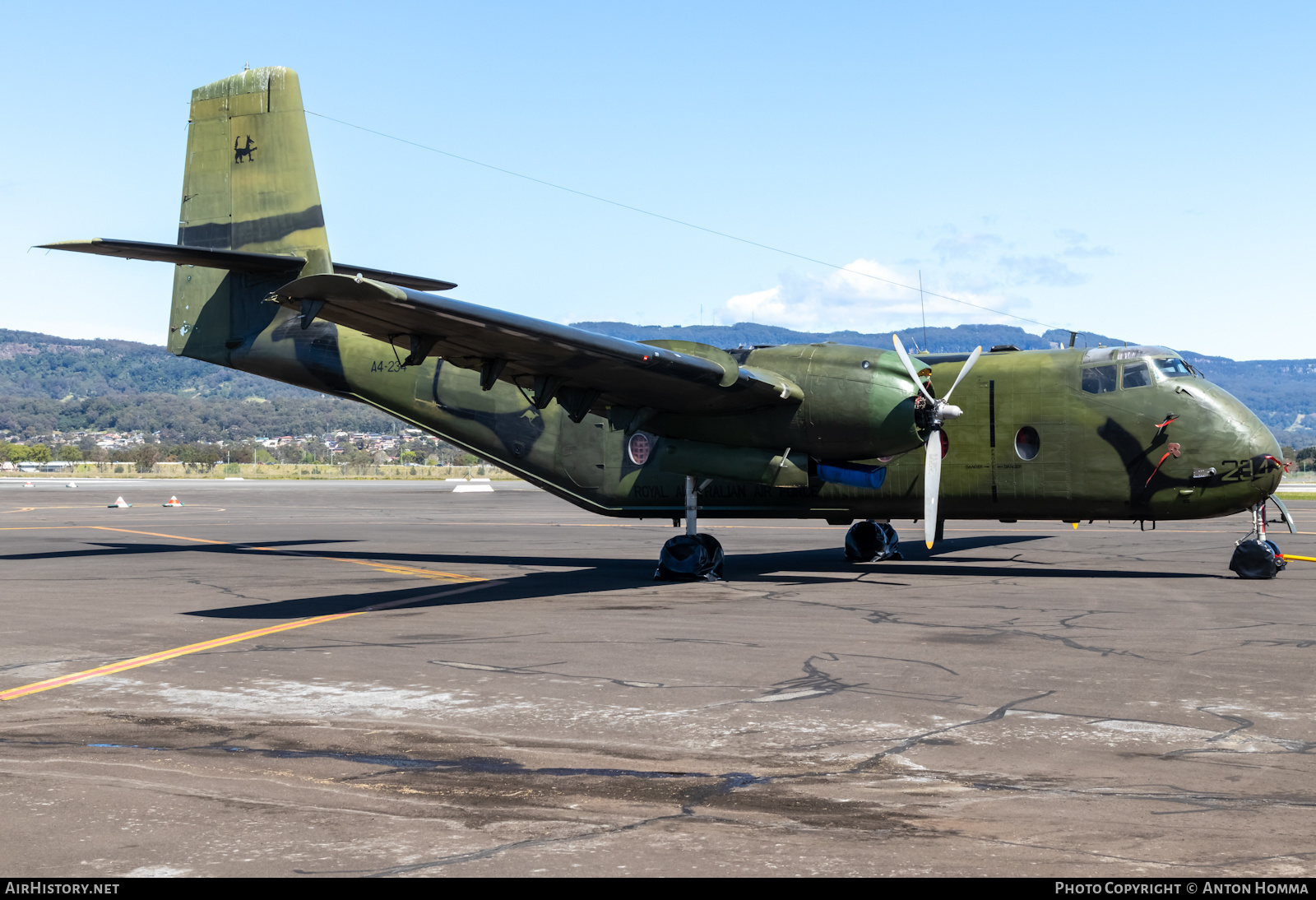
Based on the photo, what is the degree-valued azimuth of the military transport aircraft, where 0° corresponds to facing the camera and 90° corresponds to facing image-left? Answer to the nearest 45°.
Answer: approximately 315°
